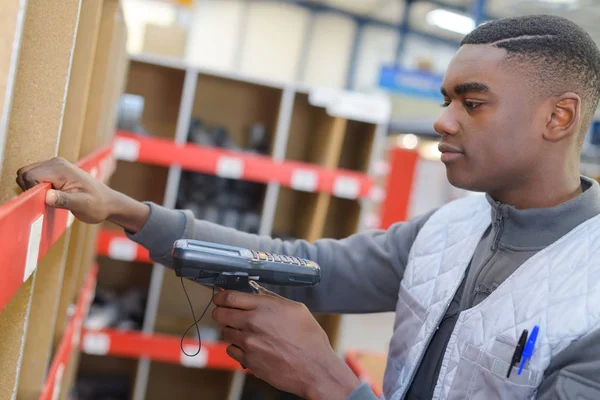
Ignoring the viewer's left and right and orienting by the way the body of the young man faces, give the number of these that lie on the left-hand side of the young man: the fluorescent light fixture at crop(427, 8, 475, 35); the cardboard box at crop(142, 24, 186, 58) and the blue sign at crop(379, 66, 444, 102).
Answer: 0

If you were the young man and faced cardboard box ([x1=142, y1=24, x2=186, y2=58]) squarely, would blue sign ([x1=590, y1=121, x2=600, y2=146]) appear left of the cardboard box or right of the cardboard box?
right

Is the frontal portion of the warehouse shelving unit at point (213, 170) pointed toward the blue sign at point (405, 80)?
no

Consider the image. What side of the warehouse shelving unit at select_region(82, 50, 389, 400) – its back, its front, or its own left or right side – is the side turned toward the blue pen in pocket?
front

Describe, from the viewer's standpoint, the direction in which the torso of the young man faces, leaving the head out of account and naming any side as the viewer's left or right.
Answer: facing the viewer and to the left of the viewer

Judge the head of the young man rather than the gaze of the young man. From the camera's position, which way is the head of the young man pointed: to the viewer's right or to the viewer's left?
to the viewer's left

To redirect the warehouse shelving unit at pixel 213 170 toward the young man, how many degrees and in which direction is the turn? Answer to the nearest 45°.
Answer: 0° — it already faces them

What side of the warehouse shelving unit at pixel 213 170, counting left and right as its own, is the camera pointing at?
front

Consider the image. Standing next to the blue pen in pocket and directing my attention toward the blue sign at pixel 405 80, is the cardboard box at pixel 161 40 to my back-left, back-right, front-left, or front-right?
front-left

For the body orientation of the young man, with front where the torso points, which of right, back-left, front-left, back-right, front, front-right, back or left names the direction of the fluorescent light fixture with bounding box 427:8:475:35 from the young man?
back-right

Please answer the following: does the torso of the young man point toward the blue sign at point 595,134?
no

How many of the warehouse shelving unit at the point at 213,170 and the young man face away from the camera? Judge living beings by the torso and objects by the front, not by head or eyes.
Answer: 0
